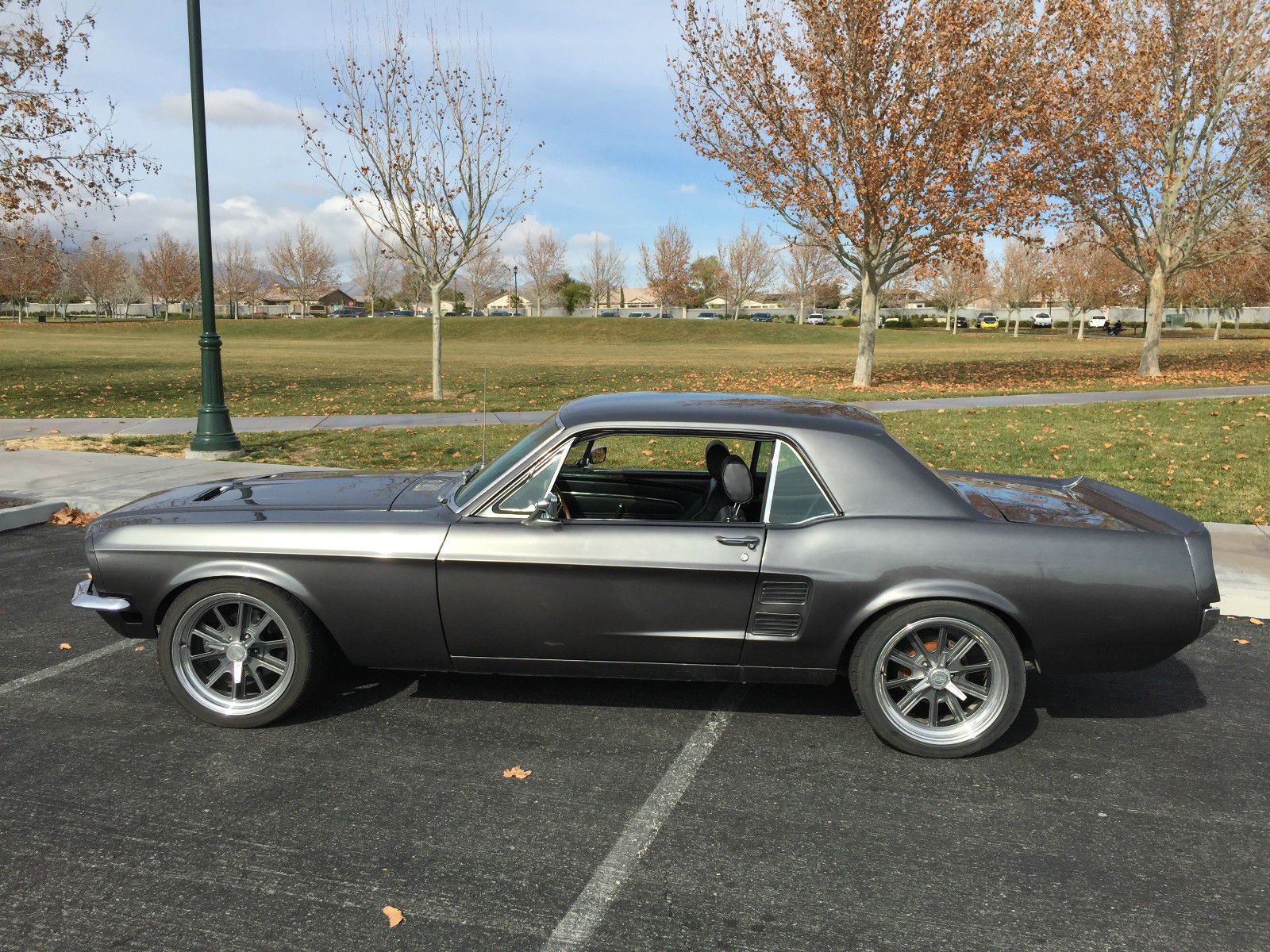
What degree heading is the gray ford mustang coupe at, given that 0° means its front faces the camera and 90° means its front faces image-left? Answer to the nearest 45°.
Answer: approximately 90°

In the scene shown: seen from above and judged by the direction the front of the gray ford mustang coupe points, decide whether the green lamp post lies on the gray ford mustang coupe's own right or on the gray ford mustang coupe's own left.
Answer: on the gray ford mustang coupe's own right

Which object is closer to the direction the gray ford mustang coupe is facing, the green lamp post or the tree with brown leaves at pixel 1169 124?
the green lamp post

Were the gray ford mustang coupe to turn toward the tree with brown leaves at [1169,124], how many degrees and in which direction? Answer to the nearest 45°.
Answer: approximately 135° to its right
